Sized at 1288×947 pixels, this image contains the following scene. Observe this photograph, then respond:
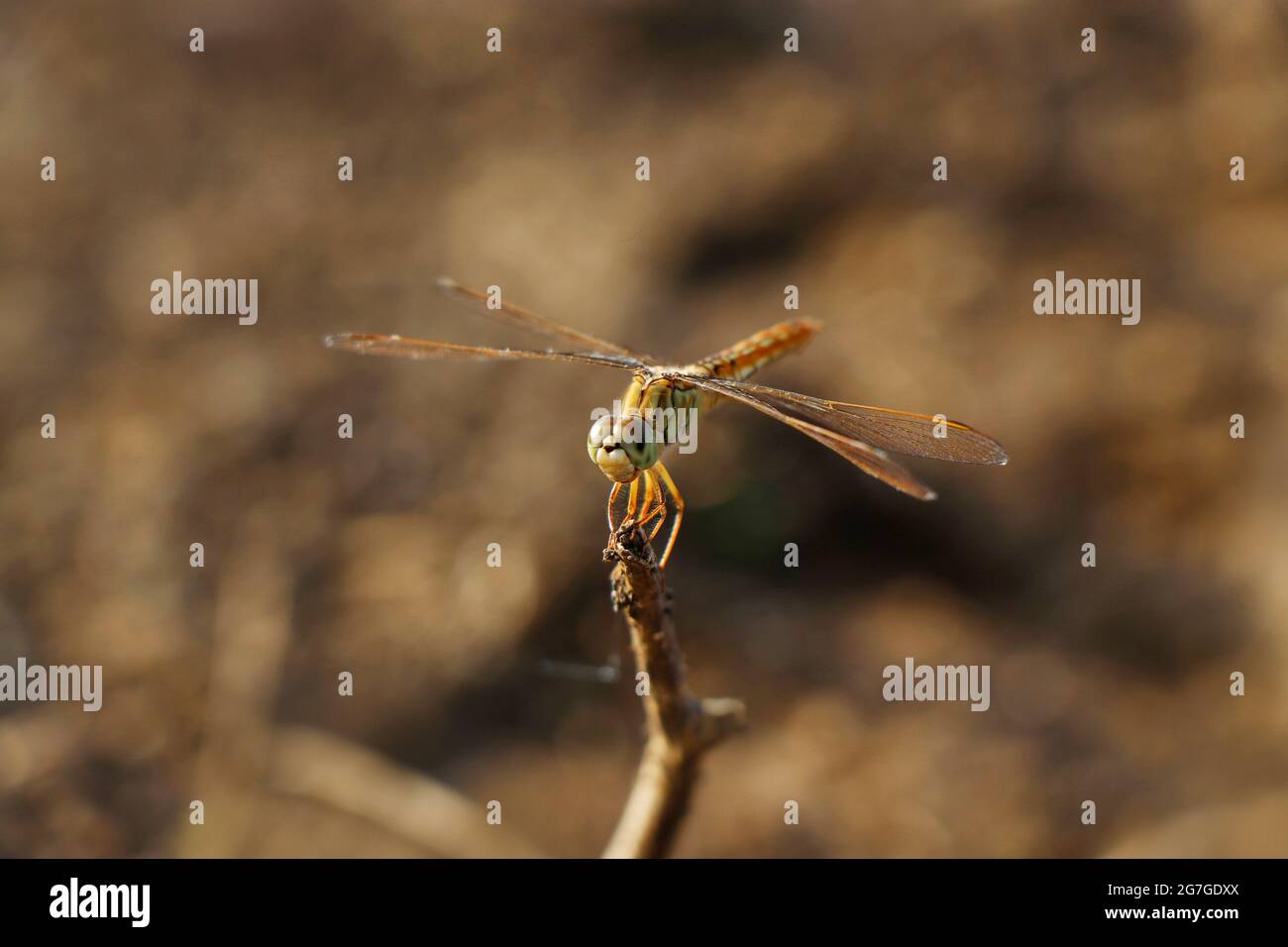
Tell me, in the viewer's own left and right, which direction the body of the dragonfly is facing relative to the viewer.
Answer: facing the viewer and to the left of the viewer
